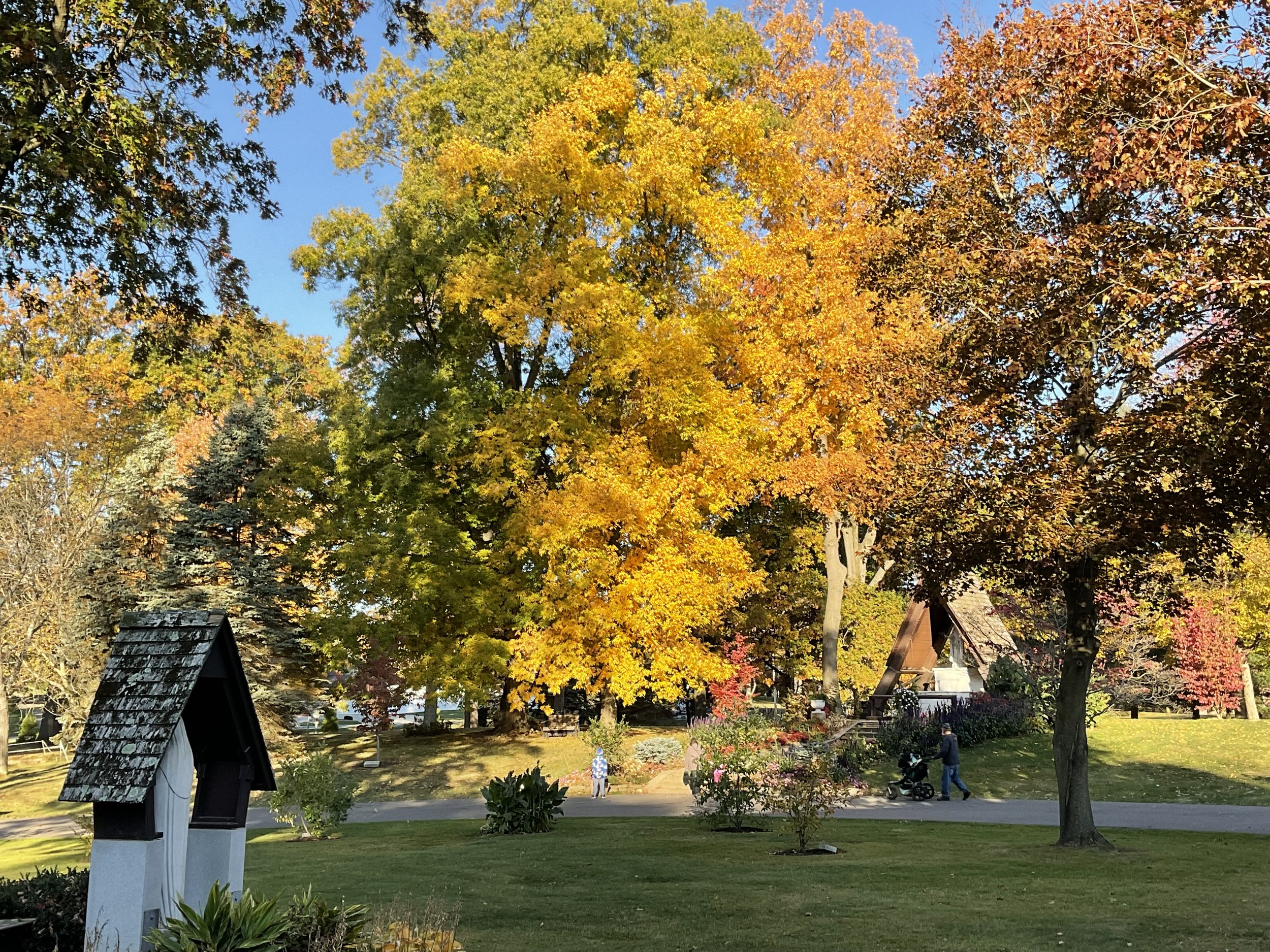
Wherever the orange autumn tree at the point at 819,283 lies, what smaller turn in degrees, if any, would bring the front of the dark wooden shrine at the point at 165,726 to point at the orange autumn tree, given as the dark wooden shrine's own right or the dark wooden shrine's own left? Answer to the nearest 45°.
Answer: approximately 90° to the dark wooden shrine's own left

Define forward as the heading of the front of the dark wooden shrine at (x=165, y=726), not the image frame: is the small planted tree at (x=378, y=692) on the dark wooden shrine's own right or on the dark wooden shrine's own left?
on the dark wooden shrine's own left

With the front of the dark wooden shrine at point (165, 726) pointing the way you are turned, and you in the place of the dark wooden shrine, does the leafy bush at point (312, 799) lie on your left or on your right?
on your left

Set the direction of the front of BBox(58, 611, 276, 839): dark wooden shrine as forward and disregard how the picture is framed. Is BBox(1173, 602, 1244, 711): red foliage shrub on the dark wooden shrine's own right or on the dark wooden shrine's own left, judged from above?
on the dark wooden shrine's own left

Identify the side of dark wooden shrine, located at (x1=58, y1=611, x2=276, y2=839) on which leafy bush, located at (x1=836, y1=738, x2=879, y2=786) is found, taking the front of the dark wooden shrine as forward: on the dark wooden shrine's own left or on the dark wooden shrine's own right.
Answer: on the dark wooden shrine's own left

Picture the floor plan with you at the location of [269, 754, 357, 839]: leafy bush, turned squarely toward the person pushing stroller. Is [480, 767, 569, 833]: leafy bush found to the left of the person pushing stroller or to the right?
right

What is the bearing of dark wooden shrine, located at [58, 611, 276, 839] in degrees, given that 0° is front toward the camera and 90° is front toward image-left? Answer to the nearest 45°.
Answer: approximately 315°

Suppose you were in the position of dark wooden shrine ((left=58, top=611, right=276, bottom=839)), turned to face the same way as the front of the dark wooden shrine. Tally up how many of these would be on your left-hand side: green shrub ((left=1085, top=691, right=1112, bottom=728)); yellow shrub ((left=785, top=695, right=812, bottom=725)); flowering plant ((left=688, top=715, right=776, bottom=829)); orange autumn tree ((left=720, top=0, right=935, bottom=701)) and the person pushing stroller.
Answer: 5

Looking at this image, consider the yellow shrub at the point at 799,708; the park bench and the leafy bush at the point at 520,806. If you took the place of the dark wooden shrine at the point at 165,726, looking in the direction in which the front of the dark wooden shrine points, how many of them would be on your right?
0

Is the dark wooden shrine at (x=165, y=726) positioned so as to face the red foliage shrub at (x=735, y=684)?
no

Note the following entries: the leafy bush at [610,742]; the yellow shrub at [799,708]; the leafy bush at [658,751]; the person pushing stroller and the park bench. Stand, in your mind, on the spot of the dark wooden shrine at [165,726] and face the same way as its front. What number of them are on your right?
0

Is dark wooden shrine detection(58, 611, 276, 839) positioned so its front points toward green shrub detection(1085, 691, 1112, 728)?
no
